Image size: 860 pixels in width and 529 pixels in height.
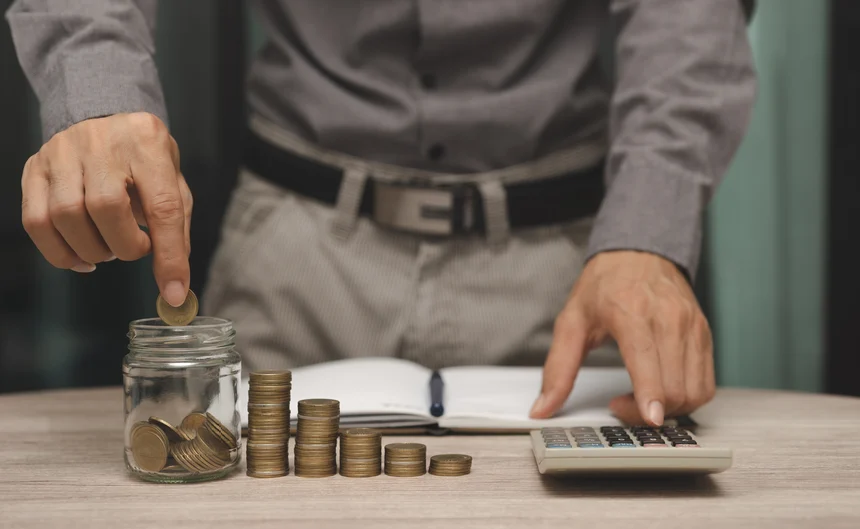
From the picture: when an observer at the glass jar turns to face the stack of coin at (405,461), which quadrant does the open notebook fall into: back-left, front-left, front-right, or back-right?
front-left

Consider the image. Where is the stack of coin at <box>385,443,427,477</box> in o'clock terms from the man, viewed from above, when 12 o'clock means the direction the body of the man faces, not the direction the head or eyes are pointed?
The stack of coin is roughly at 12 o'clock from the man.

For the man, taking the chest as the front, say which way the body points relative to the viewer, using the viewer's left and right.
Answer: facing the viewer

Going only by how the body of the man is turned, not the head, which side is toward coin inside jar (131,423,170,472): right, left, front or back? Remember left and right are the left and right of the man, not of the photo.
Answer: front

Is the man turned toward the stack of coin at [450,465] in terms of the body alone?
yes

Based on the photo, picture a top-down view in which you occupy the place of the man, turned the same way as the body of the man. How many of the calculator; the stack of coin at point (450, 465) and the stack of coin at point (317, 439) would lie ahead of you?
3

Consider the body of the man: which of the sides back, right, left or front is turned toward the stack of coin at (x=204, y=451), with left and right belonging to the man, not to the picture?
front
